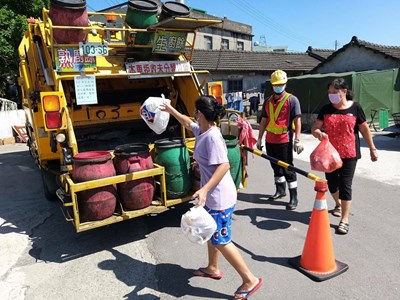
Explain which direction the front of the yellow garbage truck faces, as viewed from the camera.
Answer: facing away from the viewer and to the left of the viewer

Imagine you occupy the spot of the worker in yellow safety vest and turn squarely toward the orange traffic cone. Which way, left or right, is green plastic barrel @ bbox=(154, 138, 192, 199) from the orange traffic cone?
right

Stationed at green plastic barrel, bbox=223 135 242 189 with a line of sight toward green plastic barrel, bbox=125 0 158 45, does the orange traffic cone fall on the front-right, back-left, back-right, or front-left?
back-left

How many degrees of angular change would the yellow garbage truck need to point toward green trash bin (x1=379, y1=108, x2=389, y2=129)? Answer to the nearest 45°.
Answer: approximately 90° to its right

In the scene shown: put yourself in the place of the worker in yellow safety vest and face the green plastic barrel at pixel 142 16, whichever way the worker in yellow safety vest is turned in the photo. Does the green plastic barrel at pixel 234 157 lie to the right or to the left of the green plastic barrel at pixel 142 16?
left

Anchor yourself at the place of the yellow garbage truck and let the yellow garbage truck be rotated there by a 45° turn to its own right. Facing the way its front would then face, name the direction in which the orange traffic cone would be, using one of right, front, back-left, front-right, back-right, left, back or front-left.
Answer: back-right

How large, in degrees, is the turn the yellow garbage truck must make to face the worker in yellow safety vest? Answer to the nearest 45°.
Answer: approximately 135° to its right
